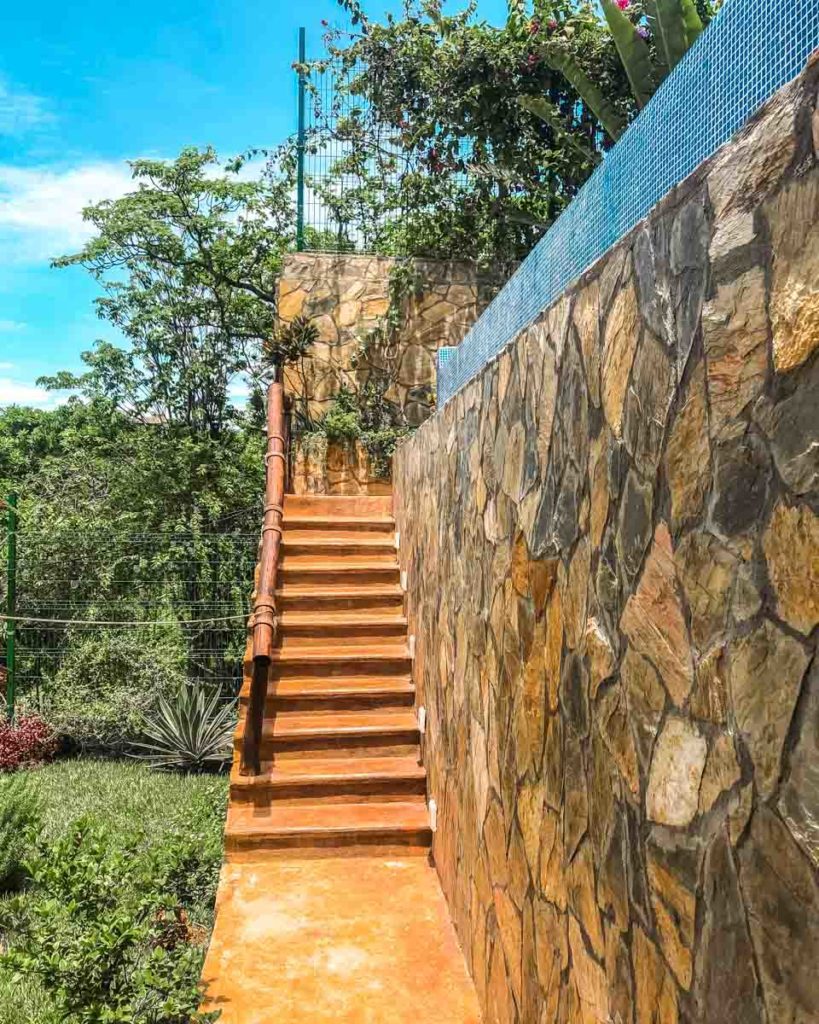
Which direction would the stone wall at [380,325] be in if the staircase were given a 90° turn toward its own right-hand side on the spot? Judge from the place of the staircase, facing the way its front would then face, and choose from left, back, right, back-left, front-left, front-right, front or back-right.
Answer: right

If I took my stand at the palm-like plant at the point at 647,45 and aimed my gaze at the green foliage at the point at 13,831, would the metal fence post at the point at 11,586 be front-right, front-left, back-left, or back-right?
front-right

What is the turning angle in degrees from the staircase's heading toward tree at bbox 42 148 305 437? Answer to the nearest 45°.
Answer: approximately 180°

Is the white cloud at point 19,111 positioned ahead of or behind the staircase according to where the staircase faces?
behind

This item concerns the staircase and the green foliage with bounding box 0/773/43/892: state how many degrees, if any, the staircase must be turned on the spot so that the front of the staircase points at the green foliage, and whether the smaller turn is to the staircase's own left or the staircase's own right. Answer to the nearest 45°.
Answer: approximately 90° to the staircase's own right

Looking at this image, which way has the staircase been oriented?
toward the camera

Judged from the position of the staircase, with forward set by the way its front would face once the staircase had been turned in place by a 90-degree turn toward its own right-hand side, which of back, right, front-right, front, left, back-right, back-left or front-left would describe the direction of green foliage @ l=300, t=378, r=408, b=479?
right

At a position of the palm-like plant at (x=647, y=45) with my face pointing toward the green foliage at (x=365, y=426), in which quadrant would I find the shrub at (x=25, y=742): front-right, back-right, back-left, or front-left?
front-left
